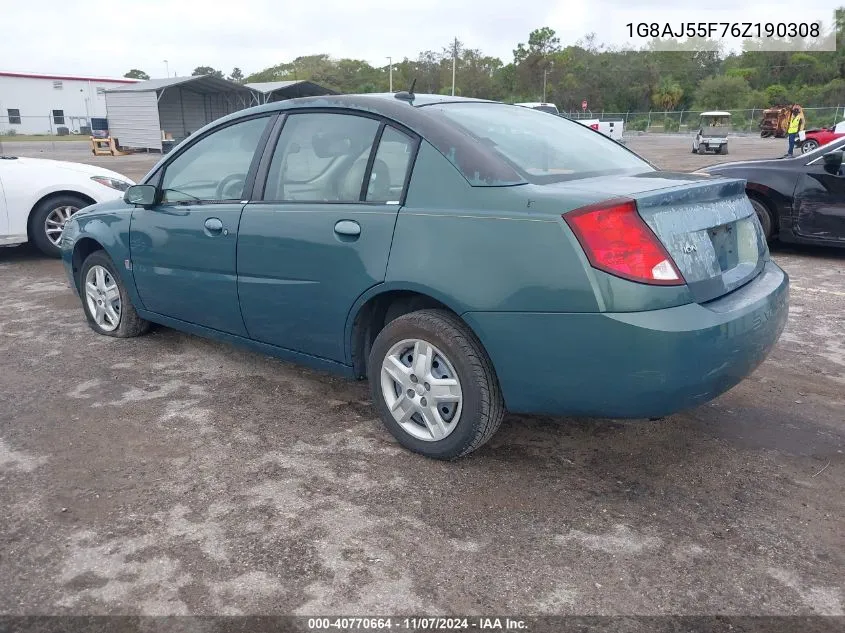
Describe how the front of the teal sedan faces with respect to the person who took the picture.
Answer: facing away from the viewer and to the left of the viewer

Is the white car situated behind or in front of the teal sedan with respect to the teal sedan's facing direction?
in front

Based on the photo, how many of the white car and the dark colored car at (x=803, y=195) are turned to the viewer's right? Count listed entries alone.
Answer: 1

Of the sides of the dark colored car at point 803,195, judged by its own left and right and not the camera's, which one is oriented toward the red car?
right

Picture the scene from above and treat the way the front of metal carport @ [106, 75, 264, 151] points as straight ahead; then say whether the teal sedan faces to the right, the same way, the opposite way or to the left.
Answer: the opposite way

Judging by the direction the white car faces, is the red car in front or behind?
in front

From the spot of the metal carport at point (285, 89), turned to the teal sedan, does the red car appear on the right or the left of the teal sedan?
left

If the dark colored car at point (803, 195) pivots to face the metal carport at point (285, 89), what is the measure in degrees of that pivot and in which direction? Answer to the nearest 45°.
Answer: approximately 45° to its right

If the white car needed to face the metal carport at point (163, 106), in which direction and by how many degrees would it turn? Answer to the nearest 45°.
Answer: approximately 90° to its left

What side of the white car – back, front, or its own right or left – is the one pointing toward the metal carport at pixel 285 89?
left

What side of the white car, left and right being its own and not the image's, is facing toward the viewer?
right

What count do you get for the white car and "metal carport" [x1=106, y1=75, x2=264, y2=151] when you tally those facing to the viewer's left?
0

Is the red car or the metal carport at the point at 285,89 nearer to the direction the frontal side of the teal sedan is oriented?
the metal carport

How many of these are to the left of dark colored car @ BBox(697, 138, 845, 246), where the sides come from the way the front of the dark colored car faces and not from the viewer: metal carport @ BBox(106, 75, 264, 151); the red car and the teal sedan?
1

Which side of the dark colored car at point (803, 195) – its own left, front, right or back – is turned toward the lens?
left

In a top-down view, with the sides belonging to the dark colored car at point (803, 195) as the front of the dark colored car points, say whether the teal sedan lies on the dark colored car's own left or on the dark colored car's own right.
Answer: on the dark colored car's own left
